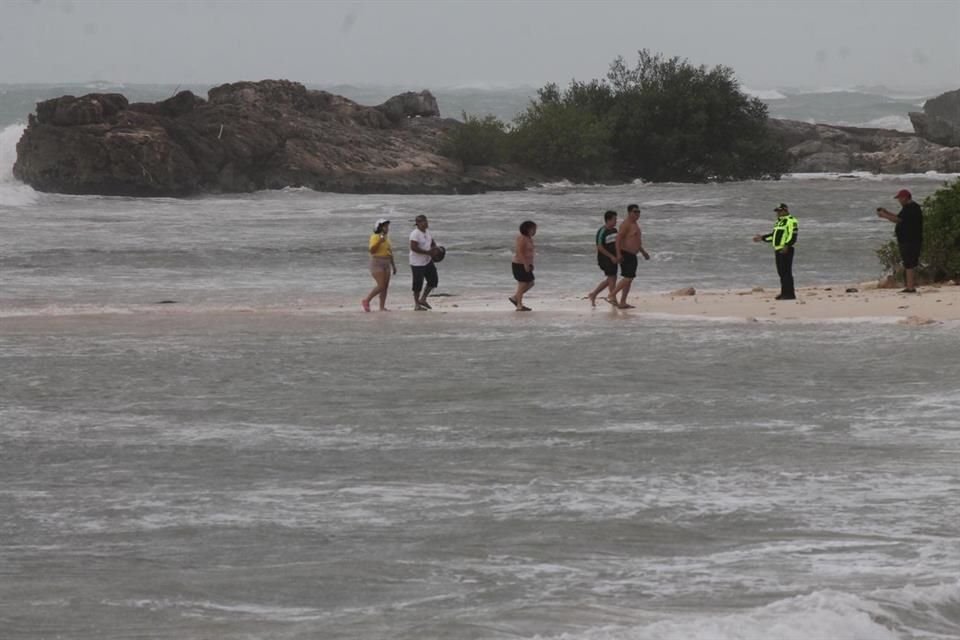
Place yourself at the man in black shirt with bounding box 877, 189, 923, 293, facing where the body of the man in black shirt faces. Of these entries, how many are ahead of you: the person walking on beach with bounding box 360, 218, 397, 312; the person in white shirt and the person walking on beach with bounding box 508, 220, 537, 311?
3

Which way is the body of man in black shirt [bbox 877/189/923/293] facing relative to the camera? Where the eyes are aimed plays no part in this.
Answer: to the viewer's left

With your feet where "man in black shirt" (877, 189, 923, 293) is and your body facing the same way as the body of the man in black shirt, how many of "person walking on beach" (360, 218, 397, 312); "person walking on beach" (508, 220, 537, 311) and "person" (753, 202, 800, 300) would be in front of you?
3
